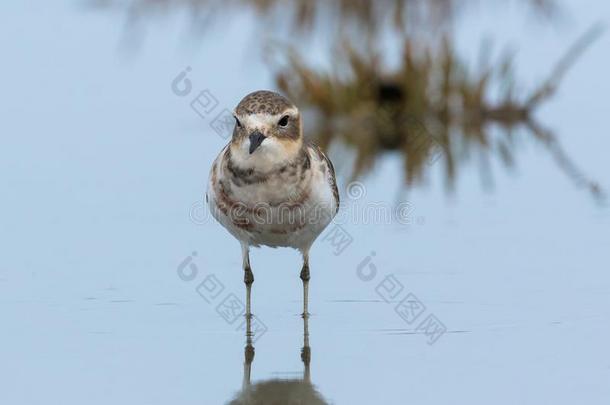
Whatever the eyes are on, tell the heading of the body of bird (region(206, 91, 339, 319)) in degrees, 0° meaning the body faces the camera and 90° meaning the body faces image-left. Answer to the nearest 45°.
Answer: approximately 0°
